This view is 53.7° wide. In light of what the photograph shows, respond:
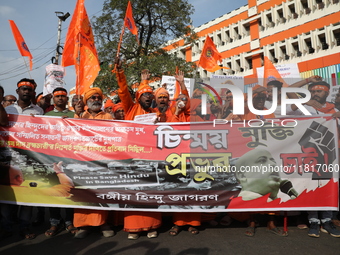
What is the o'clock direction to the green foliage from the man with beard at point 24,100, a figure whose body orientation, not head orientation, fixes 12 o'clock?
The green foliage is roughly at 7 o'clock from the man with beard.

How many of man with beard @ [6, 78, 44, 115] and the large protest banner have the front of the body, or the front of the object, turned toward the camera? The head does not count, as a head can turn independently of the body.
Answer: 2

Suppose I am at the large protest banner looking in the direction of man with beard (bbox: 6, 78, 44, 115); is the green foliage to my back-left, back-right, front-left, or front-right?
front-right

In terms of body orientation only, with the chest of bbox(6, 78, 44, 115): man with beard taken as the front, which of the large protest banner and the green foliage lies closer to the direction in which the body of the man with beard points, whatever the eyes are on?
the large protest banner

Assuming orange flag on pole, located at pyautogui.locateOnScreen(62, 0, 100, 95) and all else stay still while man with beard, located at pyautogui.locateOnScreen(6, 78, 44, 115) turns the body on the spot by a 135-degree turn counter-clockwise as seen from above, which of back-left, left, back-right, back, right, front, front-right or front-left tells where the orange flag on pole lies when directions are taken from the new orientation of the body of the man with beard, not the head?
front

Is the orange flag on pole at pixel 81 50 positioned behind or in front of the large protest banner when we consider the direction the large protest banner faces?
behind

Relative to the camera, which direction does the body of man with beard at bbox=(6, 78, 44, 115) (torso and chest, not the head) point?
toward the camera

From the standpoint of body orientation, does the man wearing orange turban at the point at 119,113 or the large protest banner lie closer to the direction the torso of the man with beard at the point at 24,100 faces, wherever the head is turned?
the large protest banner

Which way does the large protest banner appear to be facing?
toward the camera
